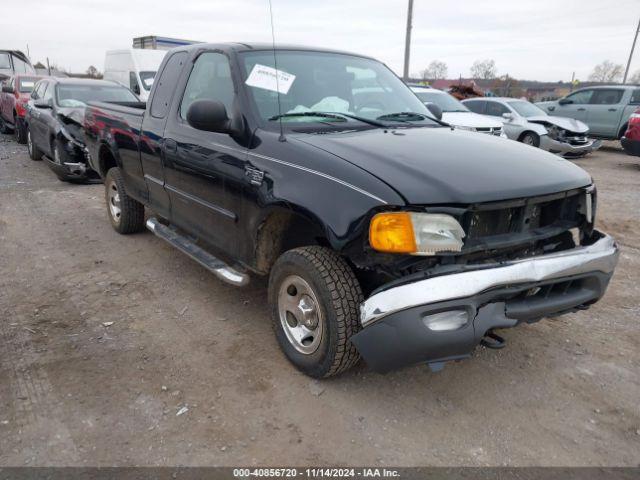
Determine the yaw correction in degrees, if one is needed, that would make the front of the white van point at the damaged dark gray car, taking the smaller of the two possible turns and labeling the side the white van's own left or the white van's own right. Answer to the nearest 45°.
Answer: approximately 45° to the white van's own right

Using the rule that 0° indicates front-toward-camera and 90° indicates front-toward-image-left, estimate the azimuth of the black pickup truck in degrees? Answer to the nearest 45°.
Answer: approximately 315°

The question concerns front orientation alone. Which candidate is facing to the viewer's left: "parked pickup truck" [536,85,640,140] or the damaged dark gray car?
the parked pickup truck

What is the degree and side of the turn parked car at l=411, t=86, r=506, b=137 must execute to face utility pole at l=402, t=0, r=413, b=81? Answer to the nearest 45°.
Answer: approximately 135° to its left

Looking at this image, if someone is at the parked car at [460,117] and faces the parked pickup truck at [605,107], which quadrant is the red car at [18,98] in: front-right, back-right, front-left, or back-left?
back-left

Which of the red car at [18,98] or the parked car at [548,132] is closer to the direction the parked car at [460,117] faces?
the parked car

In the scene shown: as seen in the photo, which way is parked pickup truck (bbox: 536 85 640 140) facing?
to the viewer's left

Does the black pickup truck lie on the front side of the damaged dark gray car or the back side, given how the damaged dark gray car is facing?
on the front side
